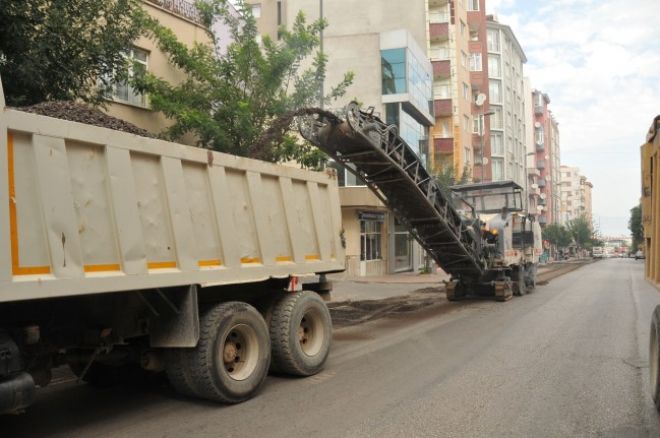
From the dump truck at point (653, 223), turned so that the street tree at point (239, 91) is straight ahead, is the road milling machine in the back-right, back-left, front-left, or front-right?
front-right

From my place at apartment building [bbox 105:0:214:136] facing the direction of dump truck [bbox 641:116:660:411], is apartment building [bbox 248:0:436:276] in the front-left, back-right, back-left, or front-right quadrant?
back-left

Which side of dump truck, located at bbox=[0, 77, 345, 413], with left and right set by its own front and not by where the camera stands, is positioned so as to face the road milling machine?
back

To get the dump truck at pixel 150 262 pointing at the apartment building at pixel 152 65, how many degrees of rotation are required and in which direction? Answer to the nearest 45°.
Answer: approximately 135° to its right

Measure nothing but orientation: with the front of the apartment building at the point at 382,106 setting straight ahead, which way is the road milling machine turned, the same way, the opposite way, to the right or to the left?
to the right

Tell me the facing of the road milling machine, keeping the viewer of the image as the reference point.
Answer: facing the viewer and to the left of the viewer

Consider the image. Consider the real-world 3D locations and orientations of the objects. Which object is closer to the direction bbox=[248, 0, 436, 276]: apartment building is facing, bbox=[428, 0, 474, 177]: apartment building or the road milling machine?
the road milling machine

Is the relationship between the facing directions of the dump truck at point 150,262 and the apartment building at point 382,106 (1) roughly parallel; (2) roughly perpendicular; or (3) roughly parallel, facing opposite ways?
roughly perpendicular

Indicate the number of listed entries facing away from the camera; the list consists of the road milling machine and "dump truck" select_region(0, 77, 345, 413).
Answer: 0

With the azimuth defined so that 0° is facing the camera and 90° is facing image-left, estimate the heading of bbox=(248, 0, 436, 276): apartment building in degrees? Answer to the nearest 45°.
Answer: approximately 315°

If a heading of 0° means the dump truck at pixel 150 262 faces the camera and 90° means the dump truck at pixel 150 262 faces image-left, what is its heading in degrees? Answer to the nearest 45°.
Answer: approximately 45°

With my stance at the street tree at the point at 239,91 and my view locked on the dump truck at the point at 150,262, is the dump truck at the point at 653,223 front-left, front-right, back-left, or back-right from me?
front-left

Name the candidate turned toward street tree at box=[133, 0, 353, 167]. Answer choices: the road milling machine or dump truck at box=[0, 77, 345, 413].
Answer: the road milling machine

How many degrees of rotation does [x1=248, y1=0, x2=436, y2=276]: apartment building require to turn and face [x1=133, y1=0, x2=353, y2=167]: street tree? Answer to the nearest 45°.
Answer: approximately 45° to its right

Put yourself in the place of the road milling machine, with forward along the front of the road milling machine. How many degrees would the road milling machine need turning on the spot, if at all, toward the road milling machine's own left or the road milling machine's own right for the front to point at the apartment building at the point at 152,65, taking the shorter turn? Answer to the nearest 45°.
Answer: approximately 45° to the road milling machine's own right

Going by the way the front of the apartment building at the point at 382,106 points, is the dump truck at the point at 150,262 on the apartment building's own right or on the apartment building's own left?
on the apartment building's own right
